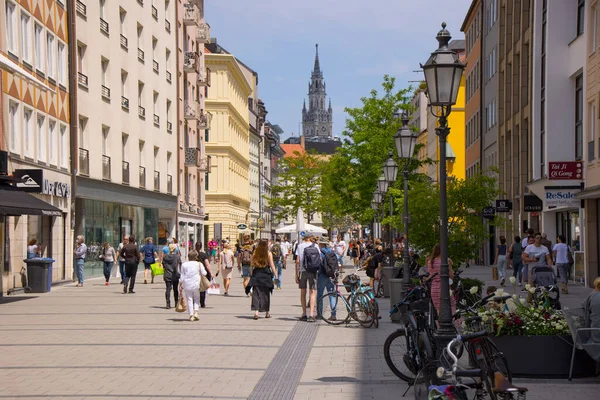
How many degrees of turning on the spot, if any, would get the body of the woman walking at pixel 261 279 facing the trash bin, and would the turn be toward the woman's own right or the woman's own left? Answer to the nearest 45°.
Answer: approximately 45° to the woman's own left

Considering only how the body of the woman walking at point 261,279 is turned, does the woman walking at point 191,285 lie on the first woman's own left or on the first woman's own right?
on the first woman's own left

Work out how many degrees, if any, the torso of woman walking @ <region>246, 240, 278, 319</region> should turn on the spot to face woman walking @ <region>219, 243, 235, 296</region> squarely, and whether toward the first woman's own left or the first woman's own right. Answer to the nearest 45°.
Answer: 0° — they already face them

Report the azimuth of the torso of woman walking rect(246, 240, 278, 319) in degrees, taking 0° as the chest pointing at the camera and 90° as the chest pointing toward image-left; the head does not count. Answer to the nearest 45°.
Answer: approximately 180°

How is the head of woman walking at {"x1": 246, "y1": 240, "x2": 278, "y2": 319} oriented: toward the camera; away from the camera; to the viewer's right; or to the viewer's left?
away from the camera

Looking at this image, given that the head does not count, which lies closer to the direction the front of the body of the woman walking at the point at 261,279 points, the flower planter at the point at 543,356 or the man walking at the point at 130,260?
the man walking
